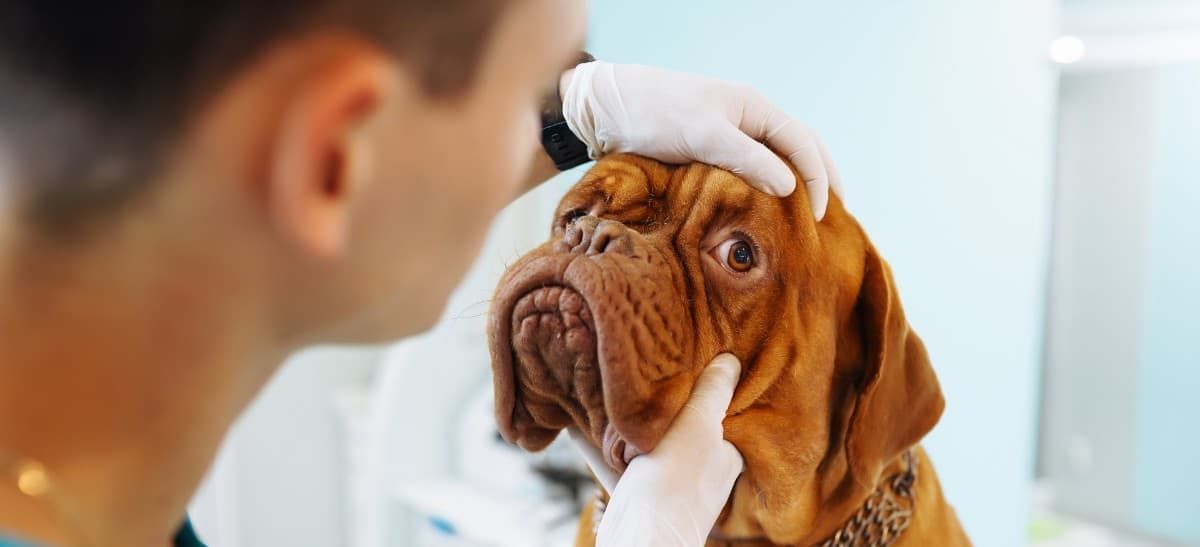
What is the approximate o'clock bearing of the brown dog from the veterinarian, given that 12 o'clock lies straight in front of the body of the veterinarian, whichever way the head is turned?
The brown dog is roughly at 12 o'clock from the veterinarian.

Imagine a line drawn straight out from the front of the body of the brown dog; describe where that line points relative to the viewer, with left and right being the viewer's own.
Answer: facing the viewer and to the left of the viewer

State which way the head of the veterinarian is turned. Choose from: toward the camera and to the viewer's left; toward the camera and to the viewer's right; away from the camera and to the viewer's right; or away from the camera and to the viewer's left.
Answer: away from the camera and to the viewer's right

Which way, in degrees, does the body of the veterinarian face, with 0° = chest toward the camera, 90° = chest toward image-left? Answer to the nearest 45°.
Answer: approximately 225°

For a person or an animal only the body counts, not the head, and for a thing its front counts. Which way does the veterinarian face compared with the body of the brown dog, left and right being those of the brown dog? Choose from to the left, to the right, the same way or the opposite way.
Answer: the opposite way

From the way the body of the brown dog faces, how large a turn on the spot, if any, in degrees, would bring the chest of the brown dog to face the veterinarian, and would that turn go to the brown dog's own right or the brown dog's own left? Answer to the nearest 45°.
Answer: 0° — it already faces them
